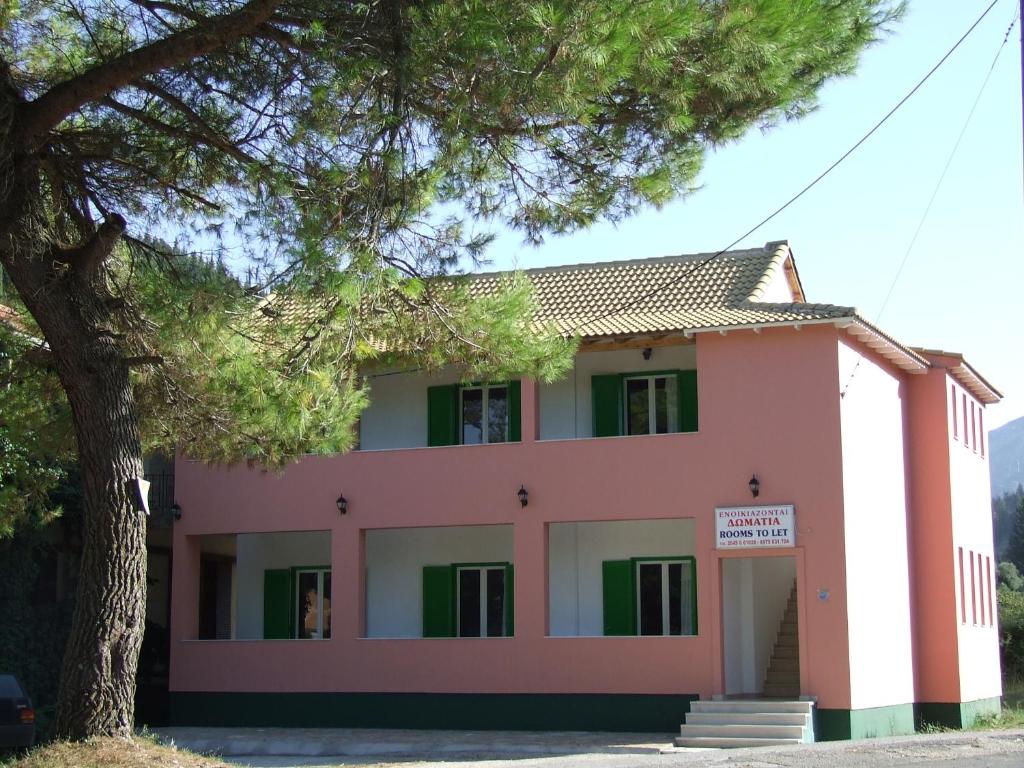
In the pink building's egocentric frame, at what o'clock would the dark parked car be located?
The dark parked car is roughly at 2 o'clock from the pink building.

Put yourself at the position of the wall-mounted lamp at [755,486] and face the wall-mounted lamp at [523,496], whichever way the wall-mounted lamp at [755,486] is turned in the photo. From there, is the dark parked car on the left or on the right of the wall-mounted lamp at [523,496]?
left

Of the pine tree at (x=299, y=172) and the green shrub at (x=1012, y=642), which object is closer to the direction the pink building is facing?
the pine tree

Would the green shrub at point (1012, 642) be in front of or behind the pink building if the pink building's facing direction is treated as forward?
behind

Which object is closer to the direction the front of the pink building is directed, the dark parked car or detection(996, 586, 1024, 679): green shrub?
the dark parked car

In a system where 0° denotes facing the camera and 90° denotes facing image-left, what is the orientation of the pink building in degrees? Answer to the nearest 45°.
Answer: approximately 0°
